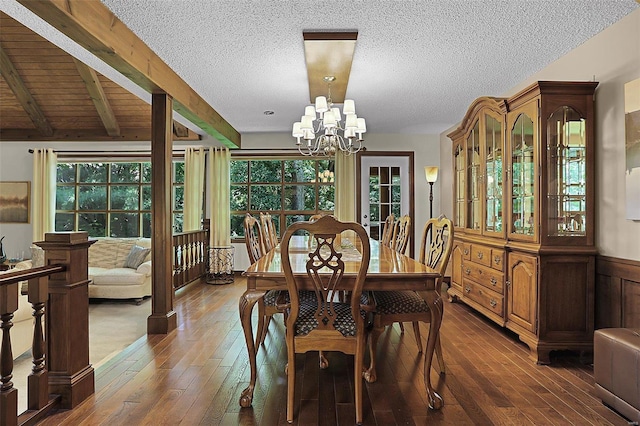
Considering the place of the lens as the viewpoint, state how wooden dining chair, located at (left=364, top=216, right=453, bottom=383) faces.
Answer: facing to the left of the viewer

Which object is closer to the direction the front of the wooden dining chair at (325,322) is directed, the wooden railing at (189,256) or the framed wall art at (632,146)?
the wooden railing

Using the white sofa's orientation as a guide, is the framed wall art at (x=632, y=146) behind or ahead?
ahead

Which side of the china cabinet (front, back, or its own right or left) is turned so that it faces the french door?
right

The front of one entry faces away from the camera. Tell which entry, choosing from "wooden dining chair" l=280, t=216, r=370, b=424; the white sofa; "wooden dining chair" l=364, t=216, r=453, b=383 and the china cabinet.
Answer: "wooden dining chair" l=280, t=216, r=370, b=424

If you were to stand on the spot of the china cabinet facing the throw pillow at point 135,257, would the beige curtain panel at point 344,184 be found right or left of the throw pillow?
right

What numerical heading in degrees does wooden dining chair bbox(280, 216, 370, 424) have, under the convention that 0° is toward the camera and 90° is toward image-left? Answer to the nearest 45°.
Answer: approximately 180°

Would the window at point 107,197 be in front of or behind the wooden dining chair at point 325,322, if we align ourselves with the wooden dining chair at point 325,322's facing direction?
in front

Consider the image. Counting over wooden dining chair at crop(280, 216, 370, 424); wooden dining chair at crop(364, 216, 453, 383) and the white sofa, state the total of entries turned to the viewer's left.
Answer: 1

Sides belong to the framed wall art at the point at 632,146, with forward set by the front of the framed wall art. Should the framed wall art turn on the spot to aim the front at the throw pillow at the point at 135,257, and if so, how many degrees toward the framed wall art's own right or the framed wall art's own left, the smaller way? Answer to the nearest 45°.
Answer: approximately 45° to the framed wall art's own right

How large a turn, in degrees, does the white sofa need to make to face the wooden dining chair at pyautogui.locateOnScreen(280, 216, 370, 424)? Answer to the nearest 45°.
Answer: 0° — it already faces it

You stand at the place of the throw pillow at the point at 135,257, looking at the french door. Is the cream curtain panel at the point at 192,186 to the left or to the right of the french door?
left

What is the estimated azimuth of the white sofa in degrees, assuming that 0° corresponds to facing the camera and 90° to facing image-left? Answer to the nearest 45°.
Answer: approximately 0°

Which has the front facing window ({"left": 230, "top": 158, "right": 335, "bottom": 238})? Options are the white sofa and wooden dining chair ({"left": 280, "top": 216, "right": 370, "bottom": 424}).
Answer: the wooden dining chair
